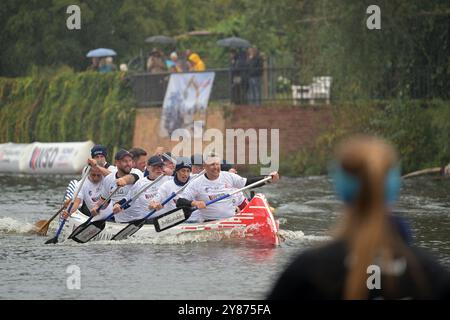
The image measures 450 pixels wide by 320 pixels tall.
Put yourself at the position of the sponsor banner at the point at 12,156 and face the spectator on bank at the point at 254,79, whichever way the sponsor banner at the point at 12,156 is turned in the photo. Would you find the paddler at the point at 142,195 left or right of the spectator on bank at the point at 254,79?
right

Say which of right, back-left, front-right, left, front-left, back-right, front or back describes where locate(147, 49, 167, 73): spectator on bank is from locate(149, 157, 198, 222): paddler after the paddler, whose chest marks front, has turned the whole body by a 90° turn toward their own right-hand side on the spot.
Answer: back-right

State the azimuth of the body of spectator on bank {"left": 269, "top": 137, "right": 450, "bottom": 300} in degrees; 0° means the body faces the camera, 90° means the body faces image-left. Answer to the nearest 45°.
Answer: approximately 180°

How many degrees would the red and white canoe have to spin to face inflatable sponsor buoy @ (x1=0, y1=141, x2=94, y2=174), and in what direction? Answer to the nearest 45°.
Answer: approximately 135° to its left

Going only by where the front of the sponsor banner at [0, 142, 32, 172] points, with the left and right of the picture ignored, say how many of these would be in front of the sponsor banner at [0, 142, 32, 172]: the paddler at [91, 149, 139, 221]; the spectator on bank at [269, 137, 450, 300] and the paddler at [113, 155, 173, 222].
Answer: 3

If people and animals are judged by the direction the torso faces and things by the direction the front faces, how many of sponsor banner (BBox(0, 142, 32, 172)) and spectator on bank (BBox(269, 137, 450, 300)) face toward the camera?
1

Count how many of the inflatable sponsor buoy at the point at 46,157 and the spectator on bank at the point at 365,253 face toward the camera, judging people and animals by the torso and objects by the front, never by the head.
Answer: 1

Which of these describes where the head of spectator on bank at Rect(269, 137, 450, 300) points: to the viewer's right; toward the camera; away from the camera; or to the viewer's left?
away from the camera

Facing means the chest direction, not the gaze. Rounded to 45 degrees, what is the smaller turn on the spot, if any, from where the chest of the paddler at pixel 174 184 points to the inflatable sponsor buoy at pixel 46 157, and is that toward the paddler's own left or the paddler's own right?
approximately 135° to the paddler's own left

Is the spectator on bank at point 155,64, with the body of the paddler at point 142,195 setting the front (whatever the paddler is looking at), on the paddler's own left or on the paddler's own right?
on the paddler's own left

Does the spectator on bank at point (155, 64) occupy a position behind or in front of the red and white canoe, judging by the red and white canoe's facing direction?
behind
